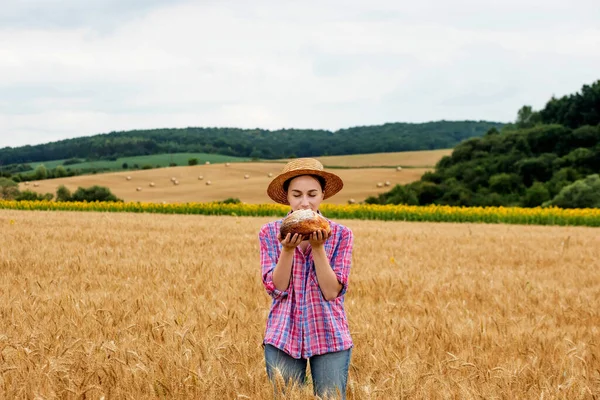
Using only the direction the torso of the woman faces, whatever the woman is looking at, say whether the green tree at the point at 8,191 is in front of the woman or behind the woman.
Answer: behind

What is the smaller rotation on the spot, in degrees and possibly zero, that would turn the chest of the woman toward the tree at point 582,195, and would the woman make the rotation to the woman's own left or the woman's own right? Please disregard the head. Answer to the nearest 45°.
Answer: approximately 135° to the woman's own left

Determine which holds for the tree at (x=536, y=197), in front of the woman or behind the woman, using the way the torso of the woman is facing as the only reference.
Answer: behind

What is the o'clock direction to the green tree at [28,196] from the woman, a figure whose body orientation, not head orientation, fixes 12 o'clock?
The green tree is roughly at 5 o'clock from the woman.

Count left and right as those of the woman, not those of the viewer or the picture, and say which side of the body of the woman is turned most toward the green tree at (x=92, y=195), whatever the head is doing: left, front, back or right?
back

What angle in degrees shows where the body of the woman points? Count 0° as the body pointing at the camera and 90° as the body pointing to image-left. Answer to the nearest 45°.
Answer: approximately 0°
